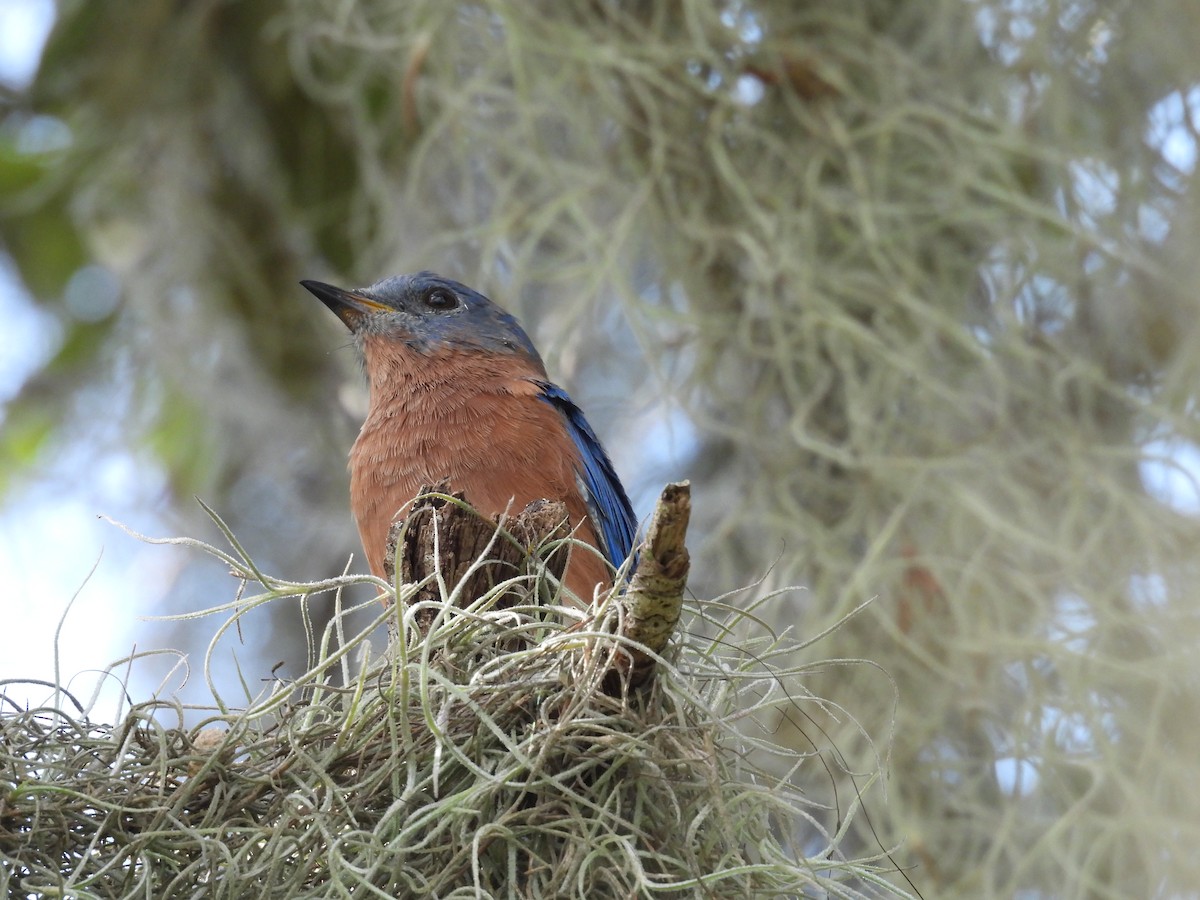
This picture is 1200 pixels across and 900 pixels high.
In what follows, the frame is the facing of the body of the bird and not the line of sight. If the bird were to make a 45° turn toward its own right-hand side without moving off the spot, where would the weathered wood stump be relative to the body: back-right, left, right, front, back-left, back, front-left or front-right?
left

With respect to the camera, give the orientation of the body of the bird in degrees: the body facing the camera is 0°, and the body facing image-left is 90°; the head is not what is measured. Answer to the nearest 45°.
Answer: approximately 45°

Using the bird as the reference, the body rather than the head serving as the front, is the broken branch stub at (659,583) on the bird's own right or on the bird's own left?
on the bird's own left
